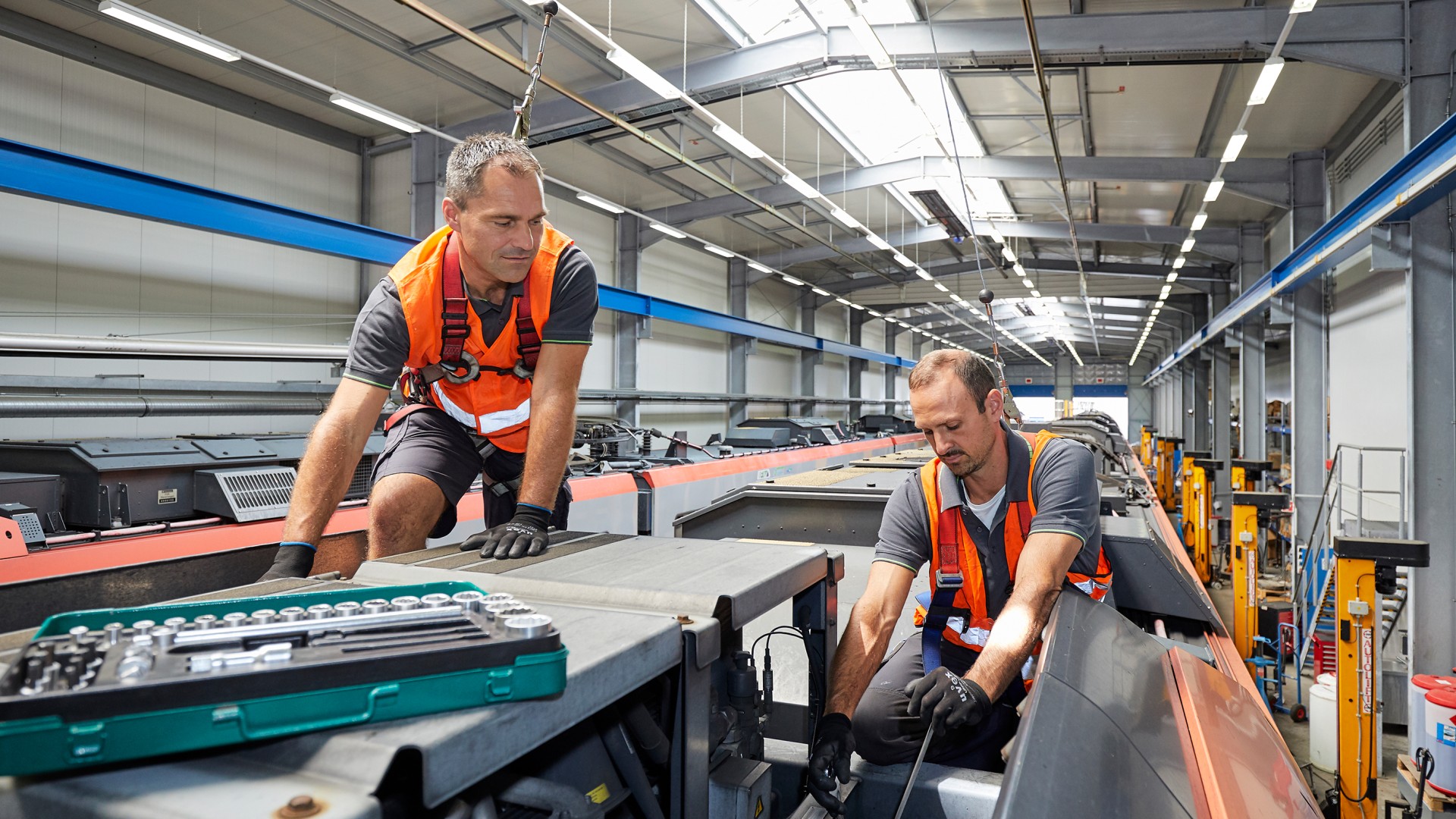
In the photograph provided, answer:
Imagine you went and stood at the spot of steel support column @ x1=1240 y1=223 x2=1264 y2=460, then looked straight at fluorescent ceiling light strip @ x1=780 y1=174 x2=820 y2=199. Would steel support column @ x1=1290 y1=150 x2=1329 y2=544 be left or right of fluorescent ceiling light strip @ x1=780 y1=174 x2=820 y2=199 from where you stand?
left

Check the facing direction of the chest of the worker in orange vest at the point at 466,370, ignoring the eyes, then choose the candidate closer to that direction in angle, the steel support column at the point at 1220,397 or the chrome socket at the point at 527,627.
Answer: the chrome socket

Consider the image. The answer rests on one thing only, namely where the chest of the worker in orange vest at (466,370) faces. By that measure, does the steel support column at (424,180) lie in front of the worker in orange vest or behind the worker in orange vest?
behind

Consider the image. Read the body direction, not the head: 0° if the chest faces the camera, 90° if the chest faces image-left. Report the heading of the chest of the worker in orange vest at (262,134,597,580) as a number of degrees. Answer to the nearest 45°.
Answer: approximately 0°

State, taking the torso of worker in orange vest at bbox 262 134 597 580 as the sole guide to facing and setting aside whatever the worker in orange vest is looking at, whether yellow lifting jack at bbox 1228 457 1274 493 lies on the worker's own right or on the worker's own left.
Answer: on the worker's own left

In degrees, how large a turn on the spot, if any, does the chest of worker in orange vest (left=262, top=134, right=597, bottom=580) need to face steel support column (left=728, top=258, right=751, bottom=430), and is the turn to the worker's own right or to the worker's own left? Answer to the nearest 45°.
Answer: approximately 135° to the worker's own left

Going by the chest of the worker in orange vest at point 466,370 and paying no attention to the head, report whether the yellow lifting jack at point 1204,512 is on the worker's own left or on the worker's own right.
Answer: on the worker's own left

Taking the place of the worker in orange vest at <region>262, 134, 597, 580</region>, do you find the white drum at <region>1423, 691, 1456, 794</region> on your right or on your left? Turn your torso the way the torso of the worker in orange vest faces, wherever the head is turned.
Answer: on your left

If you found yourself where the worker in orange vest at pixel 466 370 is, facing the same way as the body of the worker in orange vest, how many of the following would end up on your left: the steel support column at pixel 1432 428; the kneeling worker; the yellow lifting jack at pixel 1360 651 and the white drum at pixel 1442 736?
4
